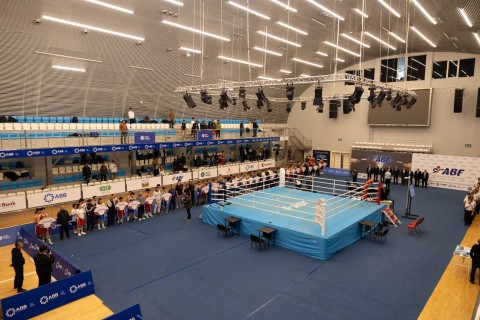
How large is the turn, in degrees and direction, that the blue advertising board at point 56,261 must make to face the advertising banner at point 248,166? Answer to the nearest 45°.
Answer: approximately 180°

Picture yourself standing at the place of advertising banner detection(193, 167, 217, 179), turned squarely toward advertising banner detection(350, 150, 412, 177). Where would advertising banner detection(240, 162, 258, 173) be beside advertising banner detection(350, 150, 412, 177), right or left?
left

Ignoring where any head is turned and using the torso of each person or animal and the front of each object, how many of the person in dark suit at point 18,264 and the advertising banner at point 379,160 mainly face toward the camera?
1

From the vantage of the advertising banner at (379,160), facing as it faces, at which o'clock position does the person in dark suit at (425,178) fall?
The person in dark suit is roughly at 10 o'clock from the advertising banner.

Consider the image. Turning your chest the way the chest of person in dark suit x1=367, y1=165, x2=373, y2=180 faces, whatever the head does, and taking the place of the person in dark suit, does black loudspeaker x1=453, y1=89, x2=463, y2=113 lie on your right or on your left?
on your left

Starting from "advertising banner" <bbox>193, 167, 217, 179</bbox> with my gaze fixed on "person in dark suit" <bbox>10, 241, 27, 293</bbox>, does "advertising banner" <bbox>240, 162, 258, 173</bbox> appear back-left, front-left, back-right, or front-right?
back-left

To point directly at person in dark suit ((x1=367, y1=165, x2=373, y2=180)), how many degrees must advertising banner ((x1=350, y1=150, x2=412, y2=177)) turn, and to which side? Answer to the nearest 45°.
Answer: approximately 45° to its right

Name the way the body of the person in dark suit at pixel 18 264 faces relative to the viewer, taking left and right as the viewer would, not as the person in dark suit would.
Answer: facing to the right of the viewer

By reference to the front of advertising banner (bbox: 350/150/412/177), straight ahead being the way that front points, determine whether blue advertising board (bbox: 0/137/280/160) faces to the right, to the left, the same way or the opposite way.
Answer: to the left

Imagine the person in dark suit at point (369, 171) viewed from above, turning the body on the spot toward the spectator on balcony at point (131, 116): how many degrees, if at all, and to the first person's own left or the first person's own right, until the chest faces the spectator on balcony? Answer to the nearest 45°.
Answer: approximately 45° to the first person's own right
